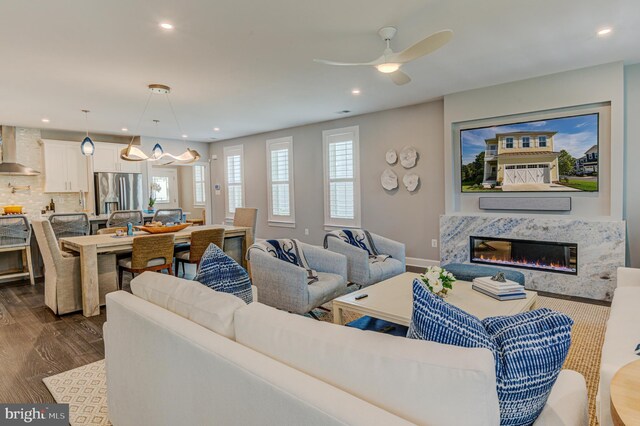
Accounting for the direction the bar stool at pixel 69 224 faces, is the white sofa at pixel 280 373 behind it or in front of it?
behind

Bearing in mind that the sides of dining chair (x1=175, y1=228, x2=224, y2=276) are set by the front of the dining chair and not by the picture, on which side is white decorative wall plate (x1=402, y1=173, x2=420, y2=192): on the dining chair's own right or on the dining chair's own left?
on the dining chair's own right

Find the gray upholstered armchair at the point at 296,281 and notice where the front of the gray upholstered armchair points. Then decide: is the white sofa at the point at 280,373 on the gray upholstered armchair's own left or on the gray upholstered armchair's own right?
on the gray upholstered armchair's own right

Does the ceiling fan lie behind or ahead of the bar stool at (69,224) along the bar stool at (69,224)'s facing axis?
behind

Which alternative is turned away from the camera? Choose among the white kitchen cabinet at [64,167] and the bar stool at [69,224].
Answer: the bar stool

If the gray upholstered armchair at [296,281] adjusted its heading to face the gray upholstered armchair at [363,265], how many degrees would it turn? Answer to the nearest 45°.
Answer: approximately 90° to its left

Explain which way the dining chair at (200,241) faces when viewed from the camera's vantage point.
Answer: facing away from the viewer and to the left of the viewer

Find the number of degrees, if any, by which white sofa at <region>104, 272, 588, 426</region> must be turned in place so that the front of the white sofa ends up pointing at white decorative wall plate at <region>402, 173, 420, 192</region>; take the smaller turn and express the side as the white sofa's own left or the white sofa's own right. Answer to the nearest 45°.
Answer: approximately 45° to the white sofa's own left

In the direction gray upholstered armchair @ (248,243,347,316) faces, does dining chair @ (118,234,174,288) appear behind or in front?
behind

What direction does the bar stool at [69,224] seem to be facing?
away from the camera

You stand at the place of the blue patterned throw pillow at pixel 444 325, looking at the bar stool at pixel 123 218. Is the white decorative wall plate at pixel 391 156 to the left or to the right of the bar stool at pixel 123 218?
right

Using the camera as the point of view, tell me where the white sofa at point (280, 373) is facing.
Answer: facing away from the viewer and to the right of the viewer
